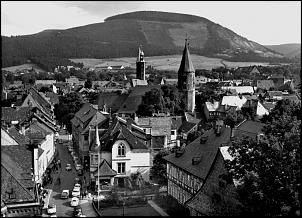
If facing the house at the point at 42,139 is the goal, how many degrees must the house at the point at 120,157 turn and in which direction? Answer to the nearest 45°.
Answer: approximately 135° to its right

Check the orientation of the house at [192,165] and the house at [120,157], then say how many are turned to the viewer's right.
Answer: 0

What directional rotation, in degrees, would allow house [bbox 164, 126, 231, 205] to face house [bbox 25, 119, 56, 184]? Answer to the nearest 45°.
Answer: approximately 90° to its right

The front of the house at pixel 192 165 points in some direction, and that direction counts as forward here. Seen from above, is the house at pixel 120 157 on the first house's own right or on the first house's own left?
on the first house's own right

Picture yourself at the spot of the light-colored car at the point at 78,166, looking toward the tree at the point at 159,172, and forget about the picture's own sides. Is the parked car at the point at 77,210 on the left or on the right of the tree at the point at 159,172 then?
right

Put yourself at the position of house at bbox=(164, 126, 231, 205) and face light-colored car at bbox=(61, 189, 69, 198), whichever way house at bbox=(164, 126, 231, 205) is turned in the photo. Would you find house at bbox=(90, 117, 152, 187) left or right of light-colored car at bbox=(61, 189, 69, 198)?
right

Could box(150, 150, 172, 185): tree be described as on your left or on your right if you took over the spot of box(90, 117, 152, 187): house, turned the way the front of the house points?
on your left

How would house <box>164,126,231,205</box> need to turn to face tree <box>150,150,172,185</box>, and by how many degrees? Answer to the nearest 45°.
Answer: approximately 90° to its right

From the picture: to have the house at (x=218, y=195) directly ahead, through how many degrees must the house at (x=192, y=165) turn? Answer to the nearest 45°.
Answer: approximately 45° to its left

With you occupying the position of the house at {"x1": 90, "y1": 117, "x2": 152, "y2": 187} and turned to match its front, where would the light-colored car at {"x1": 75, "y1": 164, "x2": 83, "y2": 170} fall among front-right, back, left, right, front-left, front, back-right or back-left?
back-right

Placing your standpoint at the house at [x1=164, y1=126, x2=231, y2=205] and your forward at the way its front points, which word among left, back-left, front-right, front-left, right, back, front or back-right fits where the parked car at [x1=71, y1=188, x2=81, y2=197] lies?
front-right

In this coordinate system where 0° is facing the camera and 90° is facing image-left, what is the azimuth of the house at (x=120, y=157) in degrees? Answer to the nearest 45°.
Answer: approximately 0°
